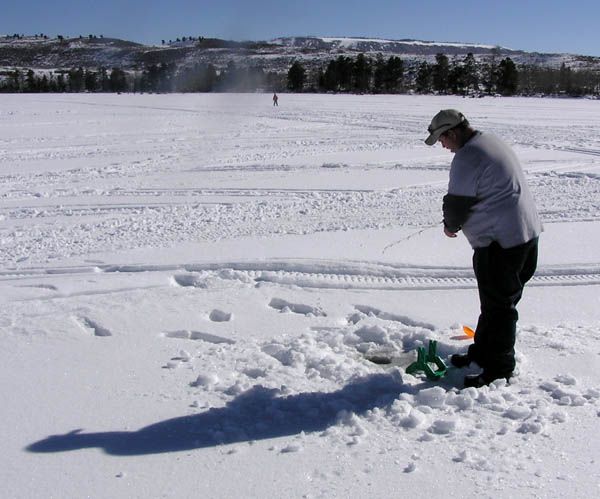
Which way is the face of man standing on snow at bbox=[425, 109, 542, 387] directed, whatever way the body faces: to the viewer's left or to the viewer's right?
to the viewer's left

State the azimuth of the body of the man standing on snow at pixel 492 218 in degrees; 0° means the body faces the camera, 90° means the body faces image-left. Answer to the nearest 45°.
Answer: approximately 90°
